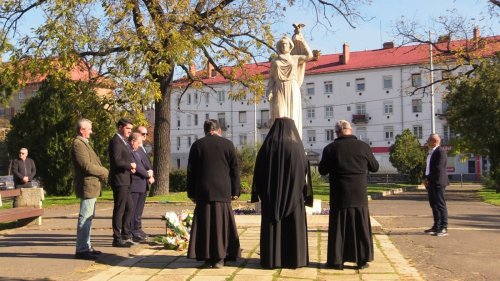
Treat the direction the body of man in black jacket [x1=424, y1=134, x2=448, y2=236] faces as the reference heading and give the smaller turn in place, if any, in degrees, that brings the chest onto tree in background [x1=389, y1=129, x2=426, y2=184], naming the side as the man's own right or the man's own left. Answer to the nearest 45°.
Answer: approximately 90° to the man's own right

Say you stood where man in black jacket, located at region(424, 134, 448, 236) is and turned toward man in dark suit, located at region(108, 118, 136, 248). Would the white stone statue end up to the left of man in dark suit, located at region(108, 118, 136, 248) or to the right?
right

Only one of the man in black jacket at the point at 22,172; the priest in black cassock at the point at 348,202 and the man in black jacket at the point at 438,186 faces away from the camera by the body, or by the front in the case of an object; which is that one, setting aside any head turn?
the priest in black cassock

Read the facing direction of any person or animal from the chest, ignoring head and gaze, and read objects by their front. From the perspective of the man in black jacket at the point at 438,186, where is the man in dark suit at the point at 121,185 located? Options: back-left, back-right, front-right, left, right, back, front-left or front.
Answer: front-left

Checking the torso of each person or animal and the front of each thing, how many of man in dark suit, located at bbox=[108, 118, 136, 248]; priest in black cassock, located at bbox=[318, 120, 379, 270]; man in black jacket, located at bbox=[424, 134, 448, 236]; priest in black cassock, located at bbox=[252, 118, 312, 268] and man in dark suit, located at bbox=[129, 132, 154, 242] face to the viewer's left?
1

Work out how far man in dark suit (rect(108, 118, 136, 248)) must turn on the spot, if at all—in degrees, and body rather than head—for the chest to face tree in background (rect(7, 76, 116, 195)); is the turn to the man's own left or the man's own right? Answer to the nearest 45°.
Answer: approximately 90° to the man's own left

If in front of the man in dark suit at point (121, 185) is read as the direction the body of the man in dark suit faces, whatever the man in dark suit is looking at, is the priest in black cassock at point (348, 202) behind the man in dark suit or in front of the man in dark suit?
in front

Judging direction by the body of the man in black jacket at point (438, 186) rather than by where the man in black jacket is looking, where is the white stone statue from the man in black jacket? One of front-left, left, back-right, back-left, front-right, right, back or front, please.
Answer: front

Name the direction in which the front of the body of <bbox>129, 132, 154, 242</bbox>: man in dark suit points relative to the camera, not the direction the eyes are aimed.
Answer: to the viewer's right

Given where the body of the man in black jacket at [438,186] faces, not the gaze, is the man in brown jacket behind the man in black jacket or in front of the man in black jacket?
in front

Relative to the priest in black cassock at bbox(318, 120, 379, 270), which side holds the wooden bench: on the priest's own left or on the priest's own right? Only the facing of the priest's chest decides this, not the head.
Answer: on the priest's own left

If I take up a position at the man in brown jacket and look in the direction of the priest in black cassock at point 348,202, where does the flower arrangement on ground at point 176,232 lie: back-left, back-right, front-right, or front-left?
front-left

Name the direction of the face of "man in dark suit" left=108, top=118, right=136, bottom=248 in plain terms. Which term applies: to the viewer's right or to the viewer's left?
to the viewer's right

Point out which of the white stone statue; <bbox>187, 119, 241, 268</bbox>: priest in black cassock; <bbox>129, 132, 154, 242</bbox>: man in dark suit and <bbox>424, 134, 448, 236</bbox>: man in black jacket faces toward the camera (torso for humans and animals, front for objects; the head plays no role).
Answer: the white stone statue

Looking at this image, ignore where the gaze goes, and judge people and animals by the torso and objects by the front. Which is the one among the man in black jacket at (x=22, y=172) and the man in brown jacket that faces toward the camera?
the man in black jacket

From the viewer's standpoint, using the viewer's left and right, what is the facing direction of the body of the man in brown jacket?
facing to the right of the viewer

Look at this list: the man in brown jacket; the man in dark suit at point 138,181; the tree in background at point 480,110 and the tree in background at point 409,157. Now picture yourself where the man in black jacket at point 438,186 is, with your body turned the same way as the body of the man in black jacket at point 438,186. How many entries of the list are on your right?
2

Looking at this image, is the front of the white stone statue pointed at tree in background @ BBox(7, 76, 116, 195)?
no

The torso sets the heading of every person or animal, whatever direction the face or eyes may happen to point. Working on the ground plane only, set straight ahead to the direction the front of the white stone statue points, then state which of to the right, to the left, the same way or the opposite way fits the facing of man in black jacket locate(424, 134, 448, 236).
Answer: to the right

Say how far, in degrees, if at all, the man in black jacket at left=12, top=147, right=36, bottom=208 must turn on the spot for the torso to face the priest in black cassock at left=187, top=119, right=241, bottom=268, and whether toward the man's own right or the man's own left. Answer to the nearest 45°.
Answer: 0° — they already face them

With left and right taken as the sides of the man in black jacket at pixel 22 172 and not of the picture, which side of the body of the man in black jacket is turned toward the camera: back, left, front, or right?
front

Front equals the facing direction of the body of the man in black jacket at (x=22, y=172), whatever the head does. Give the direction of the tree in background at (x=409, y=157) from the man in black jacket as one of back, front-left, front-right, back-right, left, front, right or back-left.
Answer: back-left

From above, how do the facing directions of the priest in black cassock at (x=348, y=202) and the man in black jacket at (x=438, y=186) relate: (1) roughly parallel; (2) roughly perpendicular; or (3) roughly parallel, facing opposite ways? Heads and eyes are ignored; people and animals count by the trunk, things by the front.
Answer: roughly perpendicular

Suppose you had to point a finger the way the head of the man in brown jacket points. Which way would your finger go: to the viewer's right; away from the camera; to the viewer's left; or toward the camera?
to the viewer's right

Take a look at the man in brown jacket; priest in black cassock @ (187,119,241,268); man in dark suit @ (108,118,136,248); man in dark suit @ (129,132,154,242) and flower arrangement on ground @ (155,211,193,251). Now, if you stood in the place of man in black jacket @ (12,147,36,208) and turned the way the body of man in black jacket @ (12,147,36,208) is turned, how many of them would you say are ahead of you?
5

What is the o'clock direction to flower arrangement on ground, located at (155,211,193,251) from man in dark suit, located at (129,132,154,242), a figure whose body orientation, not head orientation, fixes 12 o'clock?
The flower arrangement on ground is roughly at 2 o'clock from the man in dark suit.
